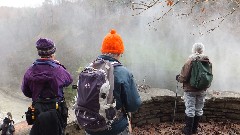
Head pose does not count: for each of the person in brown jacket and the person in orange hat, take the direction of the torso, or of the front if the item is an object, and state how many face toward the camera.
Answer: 0

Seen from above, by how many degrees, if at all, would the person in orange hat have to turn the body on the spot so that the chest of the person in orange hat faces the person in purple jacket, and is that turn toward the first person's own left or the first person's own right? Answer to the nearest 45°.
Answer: approximately 90° to the first person's own left

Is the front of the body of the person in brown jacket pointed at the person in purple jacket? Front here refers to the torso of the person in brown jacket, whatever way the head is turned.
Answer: no

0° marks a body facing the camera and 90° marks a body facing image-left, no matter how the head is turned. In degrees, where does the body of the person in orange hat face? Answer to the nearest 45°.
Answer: approximately 225°

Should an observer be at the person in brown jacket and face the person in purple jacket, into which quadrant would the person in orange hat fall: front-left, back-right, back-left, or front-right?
front-left

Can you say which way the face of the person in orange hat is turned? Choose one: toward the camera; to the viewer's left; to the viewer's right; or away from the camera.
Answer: away from the camera

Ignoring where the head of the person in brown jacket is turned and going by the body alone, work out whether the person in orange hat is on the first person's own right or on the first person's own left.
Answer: on the first person's own left

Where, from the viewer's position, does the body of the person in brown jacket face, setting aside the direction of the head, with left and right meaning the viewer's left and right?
facing away from the viewer and to the left of the viewer

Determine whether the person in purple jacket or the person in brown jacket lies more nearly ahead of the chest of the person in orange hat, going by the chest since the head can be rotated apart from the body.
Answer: the person in brown jacket
